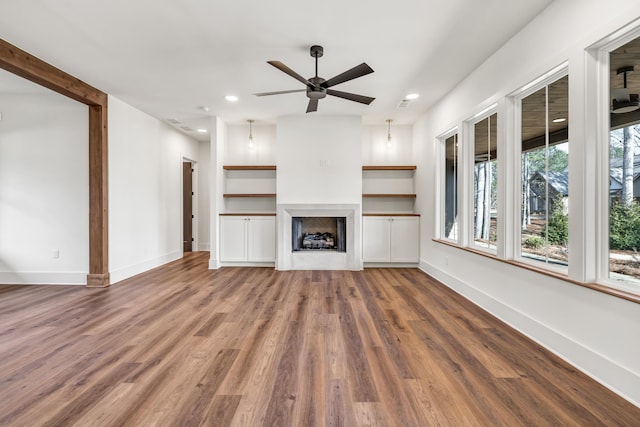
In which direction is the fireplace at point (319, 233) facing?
toward the camera

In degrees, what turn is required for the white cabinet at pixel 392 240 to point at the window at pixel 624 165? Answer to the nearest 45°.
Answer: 0° — it already faces it

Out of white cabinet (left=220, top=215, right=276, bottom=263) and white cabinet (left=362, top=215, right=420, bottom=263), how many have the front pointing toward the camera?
2

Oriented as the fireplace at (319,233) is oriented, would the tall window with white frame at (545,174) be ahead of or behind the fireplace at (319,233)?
ahead

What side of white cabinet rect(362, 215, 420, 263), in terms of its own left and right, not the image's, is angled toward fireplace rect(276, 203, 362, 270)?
right

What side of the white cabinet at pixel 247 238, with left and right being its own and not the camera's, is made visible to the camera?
front

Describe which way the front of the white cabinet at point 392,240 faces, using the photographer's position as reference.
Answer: facing the viewer

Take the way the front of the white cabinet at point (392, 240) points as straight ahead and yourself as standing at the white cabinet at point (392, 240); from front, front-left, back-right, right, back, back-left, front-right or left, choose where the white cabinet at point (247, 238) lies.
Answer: right

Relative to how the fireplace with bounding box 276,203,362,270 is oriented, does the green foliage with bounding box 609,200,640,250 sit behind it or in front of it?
in front

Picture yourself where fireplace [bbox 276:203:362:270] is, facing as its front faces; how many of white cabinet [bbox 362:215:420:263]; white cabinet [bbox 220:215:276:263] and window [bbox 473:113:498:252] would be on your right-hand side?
1

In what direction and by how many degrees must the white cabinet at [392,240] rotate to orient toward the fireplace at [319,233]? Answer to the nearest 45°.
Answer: approximately 90° to its right

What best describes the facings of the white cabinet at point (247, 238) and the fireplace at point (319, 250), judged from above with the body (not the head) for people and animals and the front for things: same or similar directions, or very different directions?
same or similar directions

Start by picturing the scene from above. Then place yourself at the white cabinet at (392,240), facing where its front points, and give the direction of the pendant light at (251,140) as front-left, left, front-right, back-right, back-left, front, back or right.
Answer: right

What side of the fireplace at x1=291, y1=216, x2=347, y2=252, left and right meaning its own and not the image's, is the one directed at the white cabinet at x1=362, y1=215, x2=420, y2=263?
left
